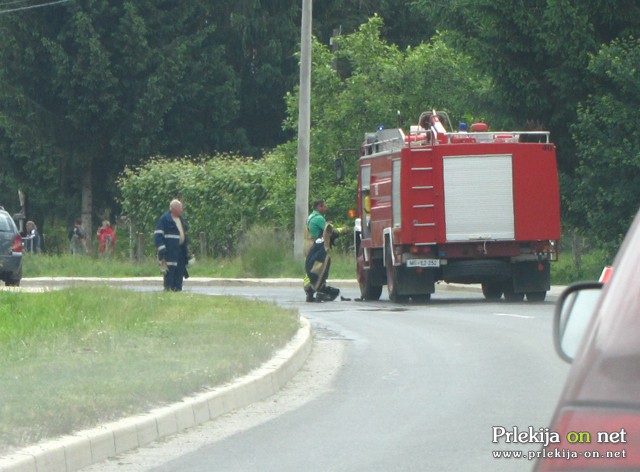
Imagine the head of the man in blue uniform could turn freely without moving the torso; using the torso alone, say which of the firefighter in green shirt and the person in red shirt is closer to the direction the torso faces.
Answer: the firefighter in green shirt

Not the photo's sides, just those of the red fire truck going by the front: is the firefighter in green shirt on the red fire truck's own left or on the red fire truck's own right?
on the red fire truck's own left

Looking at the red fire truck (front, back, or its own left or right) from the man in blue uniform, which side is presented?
left

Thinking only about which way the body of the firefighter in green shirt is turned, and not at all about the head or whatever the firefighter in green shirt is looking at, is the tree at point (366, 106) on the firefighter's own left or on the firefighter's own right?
on the firefighter's own left

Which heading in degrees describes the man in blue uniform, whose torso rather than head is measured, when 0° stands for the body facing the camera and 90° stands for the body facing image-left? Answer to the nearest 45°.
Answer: approximately 315°

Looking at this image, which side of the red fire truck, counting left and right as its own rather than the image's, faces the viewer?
back

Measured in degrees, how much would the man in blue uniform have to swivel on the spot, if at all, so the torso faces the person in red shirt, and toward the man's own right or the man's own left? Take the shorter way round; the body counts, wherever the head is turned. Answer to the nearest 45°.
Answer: approximately 135° to the man's own left

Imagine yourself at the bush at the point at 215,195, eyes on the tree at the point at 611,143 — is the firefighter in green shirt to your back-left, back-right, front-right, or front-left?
front-right

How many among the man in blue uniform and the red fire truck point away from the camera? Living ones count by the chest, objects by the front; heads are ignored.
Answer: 1

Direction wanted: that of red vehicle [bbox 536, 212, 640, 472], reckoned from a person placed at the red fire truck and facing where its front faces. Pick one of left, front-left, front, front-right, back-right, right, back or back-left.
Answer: back
